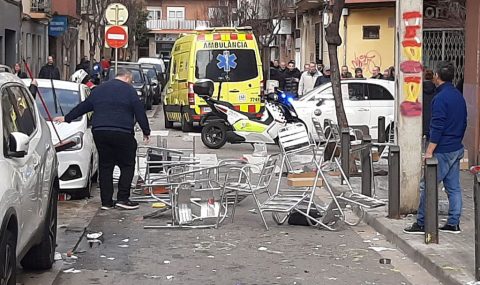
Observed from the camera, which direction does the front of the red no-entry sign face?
facing the viewer

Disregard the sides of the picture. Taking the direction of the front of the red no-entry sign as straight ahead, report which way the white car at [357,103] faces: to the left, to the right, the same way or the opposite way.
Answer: to the right

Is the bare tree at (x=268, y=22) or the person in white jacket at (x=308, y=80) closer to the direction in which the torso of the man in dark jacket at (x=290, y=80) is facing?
the person in white jacket

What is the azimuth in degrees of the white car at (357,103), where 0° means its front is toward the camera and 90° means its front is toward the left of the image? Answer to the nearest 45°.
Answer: approximately 90°

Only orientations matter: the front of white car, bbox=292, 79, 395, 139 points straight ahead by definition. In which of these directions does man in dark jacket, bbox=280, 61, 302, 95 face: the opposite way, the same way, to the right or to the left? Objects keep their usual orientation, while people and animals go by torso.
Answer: to the left

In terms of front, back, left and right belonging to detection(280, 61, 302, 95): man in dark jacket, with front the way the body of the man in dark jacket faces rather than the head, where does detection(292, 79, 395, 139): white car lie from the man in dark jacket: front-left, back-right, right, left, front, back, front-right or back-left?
front

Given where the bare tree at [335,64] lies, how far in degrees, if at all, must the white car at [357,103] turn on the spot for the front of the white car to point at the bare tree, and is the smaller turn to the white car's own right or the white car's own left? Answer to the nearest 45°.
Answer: approximately 90° to the white car's own left

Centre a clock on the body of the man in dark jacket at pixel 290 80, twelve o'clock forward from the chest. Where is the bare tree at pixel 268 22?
The bare tree is roughly at 6 o'clock from the man in dark jacket.

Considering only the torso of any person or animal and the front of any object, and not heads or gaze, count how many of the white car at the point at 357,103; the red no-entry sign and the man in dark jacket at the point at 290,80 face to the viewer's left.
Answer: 1

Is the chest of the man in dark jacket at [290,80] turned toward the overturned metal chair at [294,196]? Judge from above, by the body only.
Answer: yes

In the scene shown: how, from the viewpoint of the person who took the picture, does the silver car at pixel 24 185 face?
facing the viewer and to the left of the viewer

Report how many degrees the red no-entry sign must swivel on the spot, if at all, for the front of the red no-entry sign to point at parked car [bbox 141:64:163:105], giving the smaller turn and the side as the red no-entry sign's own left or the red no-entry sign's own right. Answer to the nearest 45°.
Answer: approximately 180°

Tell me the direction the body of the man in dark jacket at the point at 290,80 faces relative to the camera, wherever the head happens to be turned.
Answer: toward the camera

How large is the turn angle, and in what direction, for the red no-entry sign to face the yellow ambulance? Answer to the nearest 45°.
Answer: approximately 45° to its left
